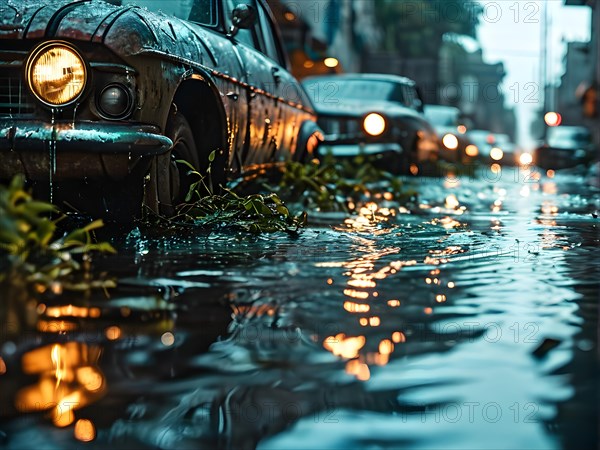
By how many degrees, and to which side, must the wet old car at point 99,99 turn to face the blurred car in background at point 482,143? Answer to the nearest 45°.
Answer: approximately 180°

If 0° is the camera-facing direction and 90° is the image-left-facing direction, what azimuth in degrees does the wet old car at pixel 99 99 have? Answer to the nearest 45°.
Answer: approximately 45°

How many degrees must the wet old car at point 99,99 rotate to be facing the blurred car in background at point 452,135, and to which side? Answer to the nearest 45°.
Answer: approximately 180°

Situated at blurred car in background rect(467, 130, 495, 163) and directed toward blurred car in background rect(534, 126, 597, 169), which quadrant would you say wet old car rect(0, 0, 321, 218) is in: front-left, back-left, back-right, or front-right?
front-right

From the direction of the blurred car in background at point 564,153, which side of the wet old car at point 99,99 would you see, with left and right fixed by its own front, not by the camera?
back

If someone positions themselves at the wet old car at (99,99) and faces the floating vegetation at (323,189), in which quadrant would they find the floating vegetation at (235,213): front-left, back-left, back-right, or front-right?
front-right

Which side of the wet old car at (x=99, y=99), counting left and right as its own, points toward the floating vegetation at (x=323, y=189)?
back

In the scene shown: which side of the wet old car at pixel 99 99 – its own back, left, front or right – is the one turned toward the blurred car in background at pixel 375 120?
back
